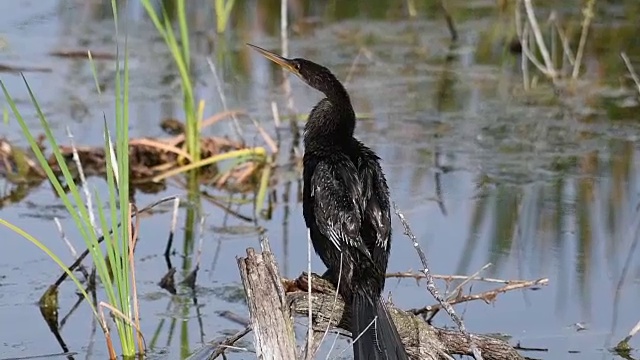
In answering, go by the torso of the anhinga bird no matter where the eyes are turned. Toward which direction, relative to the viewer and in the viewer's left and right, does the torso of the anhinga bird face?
facing away from the viewer and to the left of the viewer

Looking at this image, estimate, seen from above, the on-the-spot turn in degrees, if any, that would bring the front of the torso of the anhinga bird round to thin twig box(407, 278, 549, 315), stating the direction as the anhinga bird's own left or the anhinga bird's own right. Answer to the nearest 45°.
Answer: approximately 135° to the anhinga bird's own right

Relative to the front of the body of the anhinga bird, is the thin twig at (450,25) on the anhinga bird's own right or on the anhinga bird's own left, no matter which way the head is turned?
on the anhinga bird's own right
